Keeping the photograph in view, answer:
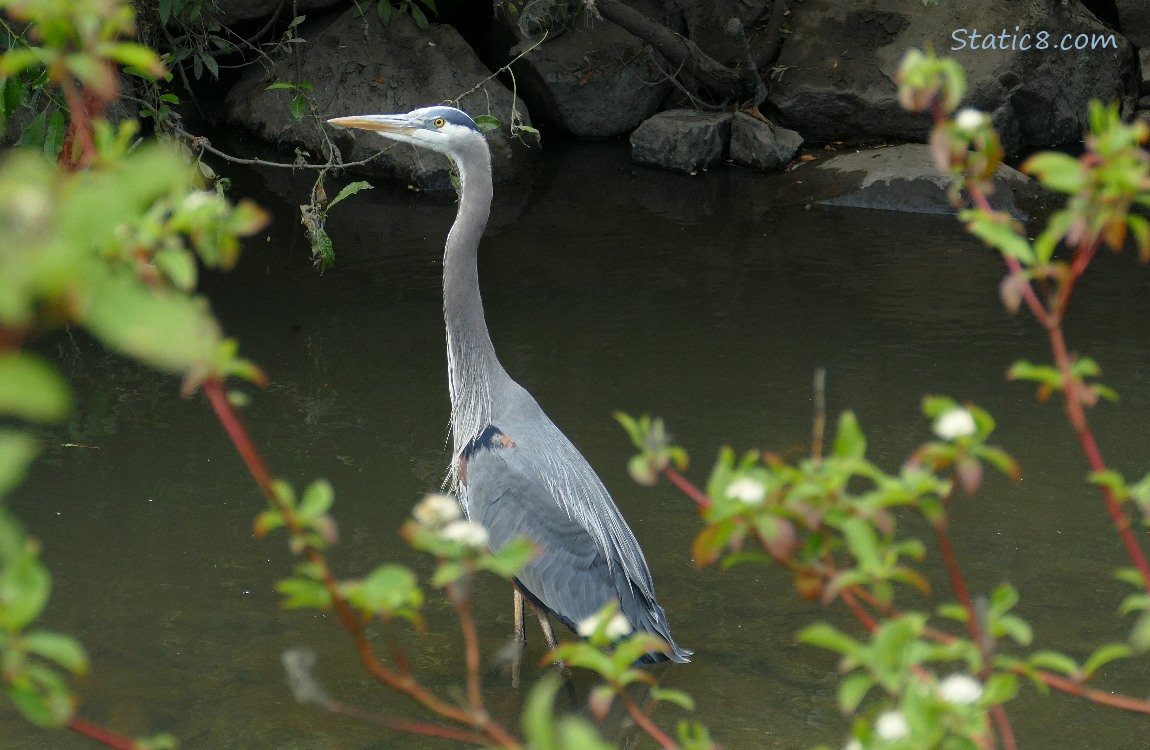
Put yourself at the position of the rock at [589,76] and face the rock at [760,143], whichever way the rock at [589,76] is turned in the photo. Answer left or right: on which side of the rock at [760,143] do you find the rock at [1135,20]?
left

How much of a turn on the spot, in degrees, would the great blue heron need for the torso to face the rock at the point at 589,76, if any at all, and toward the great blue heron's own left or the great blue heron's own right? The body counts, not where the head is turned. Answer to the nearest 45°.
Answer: approximately 90° to the great blue heron's own right

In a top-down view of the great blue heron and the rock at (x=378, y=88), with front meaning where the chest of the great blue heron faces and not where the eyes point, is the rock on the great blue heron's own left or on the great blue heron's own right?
on the great blue heron's own right

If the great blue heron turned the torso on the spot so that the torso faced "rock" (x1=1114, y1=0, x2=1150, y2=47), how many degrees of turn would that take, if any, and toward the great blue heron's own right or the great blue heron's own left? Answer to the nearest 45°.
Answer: approximately 135° to the great blue heron's own right

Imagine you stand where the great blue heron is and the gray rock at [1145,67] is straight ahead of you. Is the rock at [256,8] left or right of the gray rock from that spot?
left

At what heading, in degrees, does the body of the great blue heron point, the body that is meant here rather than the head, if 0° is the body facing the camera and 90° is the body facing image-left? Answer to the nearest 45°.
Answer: approximately 90°

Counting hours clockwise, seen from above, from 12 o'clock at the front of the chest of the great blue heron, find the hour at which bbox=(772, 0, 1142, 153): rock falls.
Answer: The rock is roughly at 4 o'clock from the great blue heron.

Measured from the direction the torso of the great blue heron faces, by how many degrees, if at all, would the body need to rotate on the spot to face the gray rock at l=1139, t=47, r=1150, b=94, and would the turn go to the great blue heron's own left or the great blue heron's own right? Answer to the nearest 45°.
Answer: approximately 135° to the great blue heron's own right
